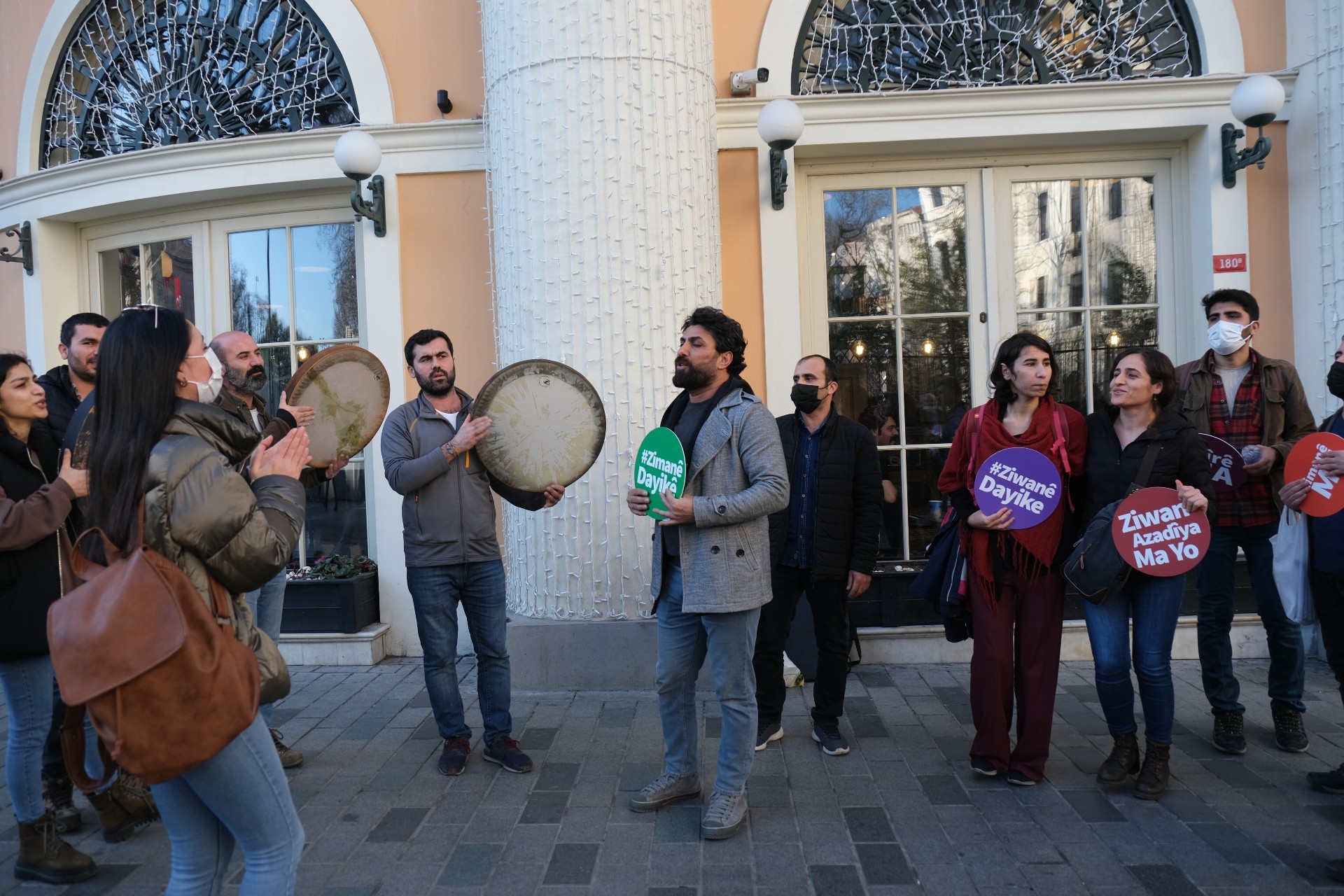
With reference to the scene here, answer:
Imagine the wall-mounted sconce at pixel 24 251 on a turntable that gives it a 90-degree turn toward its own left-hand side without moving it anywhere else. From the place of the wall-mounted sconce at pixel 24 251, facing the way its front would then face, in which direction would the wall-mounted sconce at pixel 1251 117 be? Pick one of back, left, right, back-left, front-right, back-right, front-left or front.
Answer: front

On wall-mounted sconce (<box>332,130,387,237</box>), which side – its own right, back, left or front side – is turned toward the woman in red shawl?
left

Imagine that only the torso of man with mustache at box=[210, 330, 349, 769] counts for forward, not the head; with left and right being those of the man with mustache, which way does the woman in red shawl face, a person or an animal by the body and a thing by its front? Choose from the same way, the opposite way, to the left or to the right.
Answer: to the right

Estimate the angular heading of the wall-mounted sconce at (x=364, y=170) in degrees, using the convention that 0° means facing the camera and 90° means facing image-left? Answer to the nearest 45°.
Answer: approximately 45°

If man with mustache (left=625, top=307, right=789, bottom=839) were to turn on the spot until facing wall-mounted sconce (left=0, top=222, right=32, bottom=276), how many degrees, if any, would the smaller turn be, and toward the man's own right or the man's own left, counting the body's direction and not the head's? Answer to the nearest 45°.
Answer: approximately 90° to the man's own right

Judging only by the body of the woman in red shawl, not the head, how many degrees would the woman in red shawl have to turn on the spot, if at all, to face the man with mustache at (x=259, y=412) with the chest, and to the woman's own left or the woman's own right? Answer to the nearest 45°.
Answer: approximately 90° to the woman's own right

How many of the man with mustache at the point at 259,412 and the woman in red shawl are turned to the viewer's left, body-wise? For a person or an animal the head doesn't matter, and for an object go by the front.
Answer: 0

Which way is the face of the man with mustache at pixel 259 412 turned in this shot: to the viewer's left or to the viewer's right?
to the viewer's right

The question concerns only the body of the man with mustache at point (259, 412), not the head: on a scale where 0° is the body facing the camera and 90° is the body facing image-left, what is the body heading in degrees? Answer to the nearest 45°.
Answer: approximately 315°

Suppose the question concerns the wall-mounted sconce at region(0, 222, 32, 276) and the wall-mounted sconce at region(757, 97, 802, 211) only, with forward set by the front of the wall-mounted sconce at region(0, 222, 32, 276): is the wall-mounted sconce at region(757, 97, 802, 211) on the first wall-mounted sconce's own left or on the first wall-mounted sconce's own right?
on the first wall-mounted sconce's own left

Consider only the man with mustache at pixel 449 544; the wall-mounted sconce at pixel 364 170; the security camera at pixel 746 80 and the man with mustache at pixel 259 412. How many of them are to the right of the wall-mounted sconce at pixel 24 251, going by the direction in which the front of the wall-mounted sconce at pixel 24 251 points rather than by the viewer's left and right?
0

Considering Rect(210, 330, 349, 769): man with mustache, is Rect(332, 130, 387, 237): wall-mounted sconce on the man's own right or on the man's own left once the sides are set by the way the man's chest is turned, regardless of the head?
on the man's own left

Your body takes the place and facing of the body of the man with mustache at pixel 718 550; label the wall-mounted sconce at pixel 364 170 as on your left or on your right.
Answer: on your right

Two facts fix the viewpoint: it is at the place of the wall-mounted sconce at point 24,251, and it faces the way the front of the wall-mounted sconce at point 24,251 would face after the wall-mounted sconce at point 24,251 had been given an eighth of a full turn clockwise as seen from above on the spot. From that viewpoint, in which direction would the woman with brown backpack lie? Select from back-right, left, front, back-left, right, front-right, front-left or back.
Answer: left

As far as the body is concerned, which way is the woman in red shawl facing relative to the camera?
toward the camera

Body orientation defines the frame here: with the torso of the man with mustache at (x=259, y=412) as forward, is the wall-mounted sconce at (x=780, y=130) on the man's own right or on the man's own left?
on the man's own left

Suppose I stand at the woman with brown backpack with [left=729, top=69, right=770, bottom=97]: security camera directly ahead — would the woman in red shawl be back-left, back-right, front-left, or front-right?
front-right

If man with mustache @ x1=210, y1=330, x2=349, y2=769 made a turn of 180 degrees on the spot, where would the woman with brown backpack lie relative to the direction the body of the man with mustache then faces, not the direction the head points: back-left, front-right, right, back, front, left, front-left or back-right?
back-left
